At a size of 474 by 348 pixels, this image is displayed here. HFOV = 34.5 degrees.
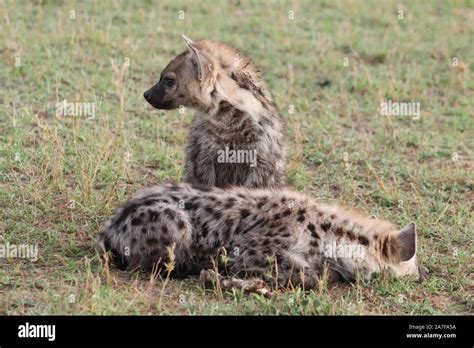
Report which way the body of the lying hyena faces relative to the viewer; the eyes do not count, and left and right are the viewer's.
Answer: facing to the right of the viewer

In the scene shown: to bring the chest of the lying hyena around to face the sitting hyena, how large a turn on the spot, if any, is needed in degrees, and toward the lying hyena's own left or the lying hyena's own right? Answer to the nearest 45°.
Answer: approximately 90° to the lying hyena's own left
